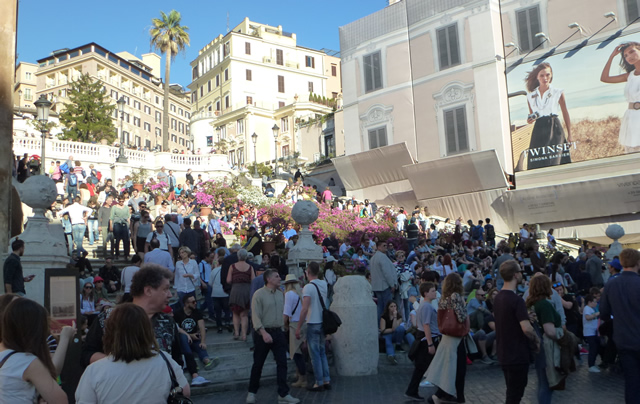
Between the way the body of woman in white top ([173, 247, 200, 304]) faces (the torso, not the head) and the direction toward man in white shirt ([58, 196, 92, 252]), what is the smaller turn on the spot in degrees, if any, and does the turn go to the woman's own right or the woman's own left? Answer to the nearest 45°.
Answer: approximately 135° to the woman's own right

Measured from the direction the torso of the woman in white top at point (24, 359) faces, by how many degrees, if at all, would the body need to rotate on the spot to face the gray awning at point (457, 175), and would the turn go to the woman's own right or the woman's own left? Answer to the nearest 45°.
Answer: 0° — they already face it

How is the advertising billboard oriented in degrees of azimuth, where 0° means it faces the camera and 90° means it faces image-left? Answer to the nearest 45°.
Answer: approximately 45°

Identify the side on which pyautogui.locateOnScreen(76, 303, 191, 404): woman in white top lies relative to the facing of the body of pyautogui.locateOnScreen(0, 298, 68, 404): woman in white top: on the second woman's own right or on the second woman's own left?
on the second woman's own right

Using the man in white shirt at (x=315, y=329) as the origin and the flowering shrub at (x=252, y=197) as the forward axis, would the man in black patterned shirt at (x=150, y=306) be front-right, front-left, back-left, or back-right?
back-left

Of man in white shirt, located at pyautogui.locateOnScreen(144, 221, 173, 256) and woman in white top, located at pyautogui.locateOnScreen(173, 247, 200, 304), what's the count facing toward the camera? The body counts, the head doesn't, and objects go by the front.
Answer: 2

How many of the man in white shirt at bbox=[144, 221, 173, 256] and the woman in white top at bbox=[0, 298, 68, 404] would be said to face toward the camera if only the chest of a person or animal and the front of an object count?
1

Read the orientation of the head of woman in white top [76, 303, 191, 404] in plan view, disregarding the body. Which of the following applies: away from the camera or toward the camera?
away from the camera

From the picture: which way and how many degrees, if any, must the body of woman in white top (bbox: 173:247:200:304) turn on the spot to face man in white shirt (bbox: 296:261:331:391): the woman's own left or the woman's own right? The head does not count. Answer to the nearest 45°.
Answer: approximately 45° to the woman's own left

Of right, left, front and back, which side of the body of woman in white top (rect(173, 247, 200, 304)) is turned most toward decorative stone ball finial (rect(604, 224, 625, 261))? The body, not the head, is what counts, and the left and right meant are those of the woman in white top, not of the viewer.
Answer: left
